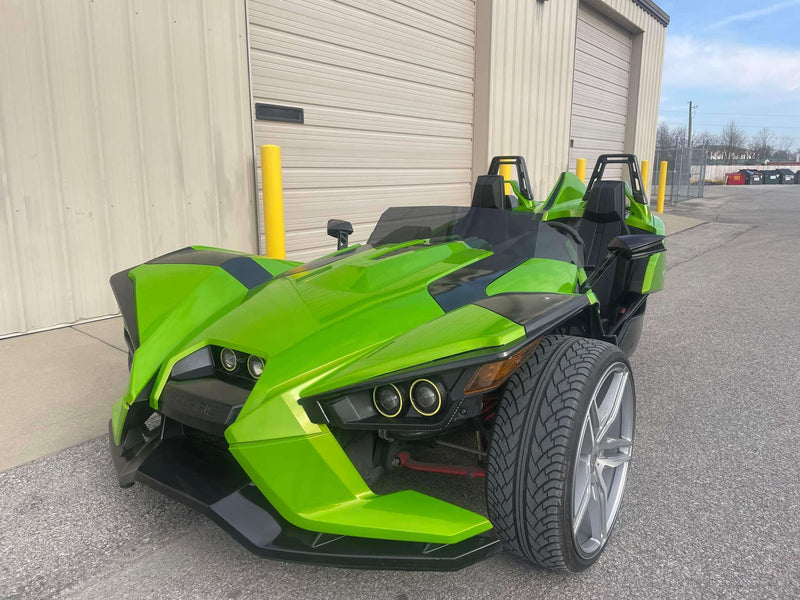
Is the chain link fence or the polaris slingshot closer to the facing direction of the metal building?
the polaris slingshot

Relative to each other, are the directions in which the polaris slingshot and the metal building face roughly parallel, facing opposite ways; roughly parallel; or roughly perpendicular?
roughly perpendicular

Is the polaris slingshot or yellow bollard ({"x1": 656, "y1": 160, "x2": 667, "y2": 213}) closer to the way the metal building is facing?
the polaris slingshot

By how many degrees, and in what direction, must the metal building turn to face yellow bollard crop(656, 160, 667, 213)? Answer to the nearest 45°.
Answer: approximately 90° to its left

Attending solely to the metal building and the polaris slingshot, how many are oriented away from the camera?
0

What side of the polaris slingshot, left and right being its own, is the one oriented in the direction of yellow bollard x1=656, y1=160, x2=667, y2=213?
back

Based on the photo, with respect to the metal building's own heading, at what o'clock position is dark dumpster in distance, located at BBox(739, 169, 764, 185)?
The dark dumpster in distance is roughly at 9 o'clock from the metal building.

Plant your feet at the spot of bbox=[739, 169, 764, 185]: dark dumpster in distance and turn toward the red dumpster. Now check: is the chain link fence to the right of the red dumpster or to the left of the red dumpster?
left

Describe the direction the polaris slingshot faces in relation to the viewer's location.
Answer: facing the viewer and to the left of the viewer

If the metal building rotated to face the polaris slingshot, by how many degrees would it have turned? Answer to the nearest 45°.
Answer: approximately 45° to its right

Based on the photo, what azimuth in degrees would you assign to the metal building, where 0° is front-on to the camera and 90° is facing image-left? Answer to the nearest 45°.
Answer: approximately 315°

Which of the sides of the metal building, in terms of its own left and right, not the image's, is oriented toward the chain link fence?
left

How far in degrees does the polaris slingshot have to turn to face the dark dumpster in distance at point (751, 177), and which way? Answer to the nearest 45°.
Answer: approximately 180°

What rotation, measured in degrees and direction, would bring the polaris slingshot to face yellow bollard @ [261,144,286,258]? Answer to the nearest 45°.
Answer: approximately 135° to its right
